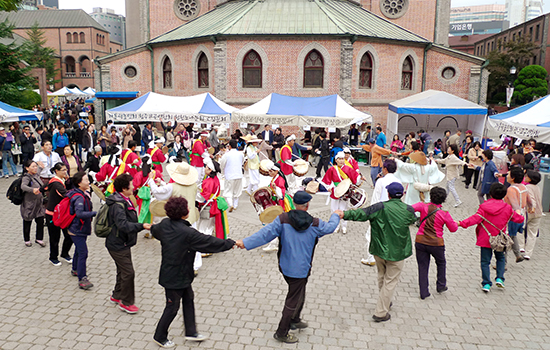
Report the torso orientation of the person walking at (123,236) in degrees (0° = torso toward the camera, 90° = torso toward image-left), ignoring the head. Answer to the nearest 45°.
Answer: approximately 270°

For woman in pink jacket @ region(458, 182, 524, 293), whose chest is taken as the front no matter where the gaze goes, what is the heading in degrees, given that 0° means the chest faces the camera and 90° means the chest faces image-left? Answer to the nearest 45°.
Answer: approximately 180°

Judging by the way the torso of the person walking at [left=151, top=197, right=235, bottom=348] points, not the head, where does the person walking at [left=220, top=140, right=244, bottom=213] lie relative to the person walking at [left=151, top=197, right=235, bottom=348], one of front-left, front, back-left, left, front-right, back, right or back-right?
front-left

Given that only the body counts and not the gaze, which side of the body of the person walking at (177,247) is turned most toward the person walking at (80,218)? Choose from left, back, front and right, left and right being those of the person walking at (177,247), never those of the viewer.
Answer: left

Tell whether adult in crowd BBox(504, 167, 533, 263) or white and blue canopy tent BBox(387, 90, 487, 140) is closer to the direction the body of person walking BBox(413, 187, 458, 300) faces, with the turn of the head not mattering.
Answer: the white and blue canopy tent

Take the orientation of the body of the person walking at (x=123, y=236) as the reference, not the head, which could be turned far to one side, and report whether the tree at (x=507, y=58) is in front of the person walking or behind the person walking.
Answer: in front

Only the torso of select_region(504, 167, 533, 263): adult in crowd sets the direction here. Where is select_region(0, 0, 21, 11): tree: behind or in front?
in front
